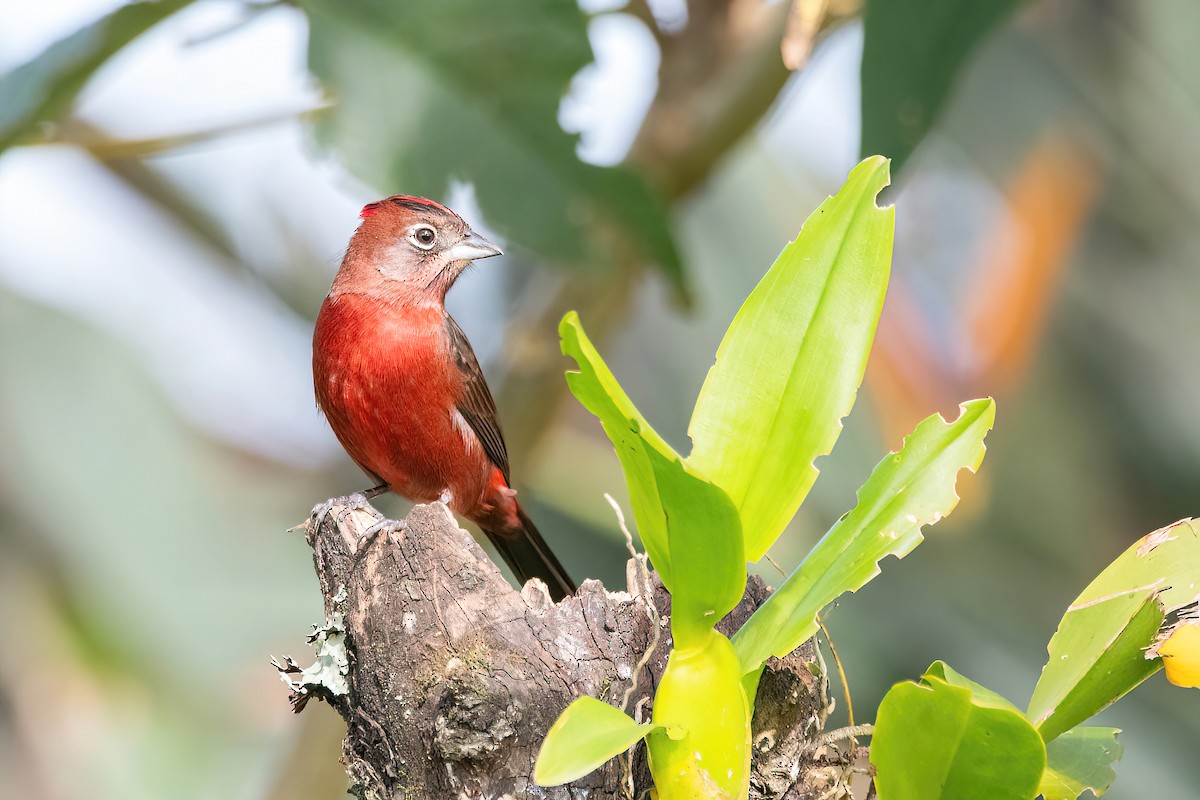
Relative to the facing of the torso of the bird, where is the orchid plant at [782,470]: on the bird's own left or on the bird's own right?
on the bird's own left

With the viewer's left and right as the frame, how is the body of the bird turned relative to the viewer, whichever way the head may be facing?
facing the viewer and to the left of the viewer

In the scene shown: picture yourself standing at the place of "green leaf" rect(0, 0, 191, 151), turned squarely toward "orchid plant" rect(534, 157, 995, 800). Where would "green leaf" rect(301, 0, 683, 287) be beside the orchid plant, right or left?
left

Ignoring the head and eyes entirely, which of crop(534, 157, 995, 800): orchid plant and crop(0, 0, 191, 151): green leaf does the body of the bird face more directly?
the green leaf

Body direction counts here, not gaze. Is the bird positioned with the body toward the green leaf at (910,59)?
no

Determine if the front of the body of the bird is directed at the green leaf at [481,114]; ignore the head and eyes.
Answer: no
